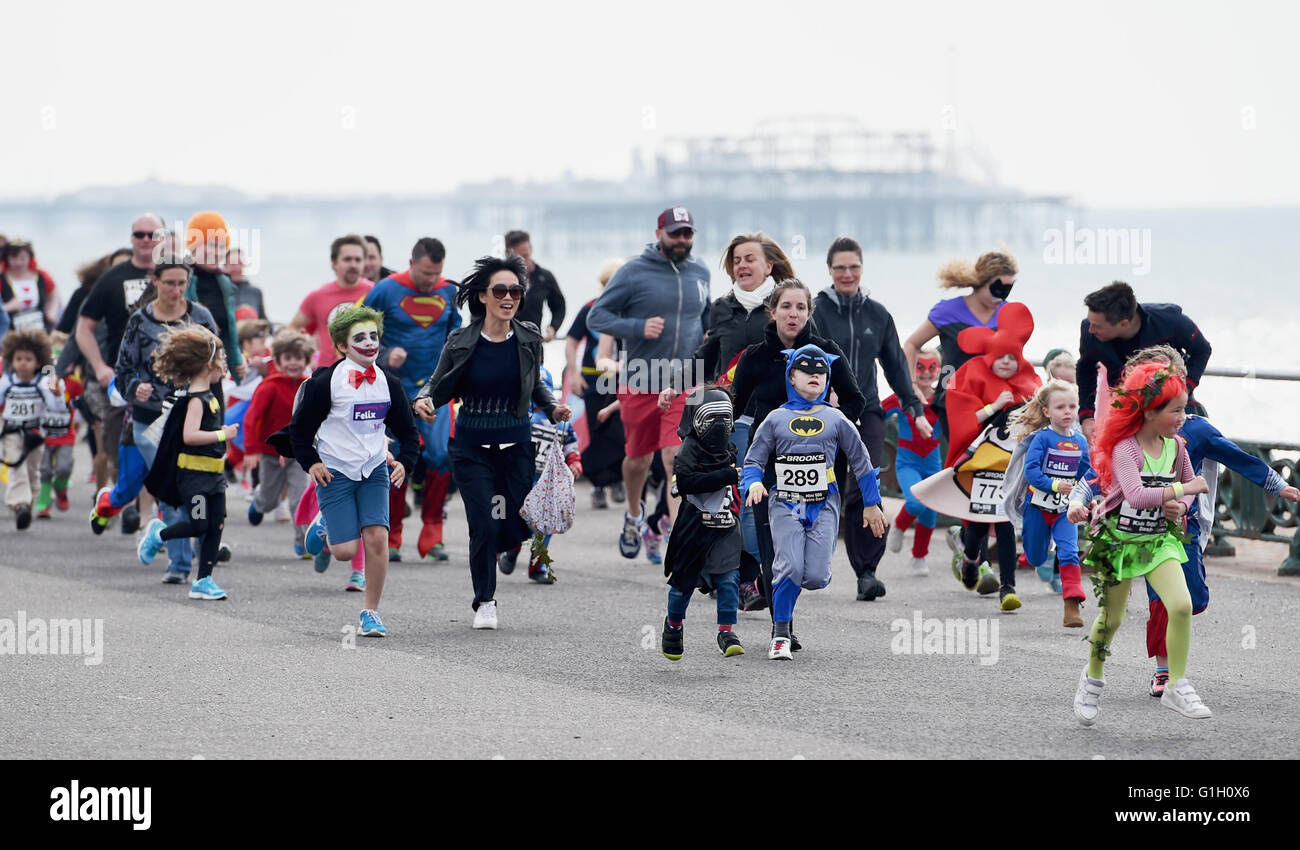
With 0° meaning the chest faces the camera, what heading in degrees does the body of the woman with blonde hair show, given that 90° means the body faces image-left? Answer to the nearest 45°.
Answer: approximately 315°

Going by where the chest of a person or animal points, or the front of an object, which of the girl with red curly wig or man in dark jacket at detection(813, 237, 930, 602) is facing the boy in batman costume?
the man in dark jacket

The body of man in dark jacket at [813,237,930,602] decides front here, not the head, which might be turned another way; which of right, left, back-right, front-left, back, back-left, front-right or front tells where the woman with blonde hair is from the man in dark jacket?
back-left

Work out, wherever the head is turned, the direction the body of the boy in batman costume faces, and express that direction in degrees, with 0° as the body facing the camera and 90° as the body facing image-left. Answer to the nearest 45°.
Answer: approximately 0°

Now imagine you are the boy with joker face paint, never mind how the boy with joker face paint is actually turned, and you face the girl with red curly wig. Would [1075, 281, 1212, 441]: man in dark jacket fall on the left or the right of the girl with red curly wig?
left

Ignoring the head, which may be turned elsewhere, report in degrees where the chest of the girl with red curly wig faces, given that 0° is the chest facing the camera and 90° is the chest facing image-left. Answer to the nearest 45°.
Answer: approximately 315°

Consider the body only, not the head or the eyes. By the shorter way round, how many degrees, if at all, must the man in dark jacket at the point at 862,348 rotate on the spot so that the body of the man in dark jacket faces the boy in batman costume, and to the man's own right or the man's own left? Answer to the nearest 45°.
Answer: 0° — they already face them

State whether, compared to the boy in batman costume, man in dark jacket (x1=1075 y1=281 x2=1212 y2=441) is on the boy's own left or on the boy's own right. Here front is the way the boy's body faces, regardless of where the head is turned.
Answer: on the boy's own left
